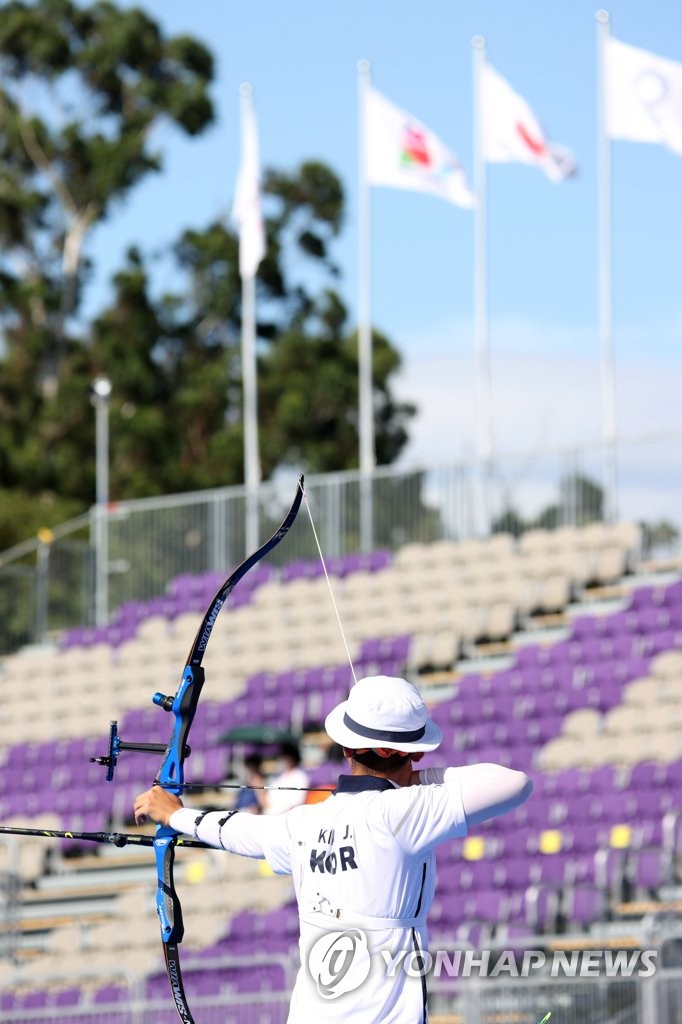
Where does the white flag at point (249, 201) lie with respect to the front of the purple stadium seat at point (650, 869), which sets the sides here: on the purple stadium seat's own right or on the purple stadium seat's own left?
on the purple stadium seat's own right

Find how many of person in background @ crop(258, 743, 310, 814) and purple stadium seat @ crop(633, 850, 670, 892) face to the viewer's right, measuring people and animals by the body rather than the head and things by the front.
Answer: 0

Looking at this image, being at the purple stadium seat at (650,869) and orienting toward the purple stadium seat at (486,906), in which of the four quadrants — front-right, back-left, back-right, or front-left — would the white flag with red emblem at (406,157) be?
front-right

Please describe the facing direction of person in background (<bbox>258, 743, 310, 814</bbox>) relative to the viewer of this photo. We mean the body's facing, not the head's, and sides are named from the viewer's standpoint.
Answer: facing the viewer and to the left of the viewer

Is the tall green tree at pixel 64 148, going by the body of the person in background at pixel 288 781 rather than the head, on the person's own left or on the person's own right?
on the person's own right

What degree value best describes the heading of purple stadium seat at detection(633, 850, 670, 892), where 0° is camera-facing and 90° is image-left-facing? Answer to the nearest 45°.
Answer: approximately 45°

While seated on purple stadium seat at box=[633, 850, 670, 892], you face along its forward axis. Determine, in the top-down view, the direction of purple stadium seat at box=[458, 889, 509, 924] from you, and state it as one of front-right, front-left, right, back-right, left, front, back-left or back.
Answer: front-right

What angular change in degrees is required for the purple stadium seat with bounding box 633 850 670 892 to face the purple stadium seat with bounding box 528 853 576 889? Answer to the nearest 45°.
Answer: approximately 90° to its right
